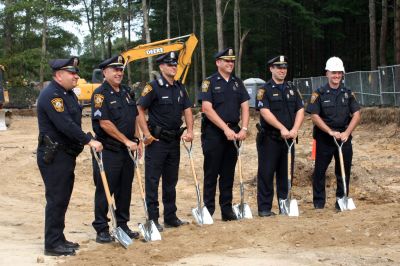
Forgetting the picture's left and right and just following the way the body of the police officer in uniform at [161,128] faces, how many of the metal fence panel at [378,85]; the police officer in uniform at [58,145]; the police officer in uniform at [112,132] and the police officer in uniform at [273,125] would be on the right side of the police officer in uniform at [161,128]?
2

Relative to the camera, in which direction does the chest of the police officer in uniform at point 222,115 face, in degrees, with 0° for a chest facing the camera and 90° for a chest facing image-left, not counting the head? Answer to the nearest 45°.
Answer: approximately 315°

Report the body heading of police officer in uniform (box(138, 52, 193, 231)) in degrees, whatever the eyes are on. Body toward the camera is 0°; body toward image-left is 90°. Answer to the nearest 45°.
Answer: approximately 315°

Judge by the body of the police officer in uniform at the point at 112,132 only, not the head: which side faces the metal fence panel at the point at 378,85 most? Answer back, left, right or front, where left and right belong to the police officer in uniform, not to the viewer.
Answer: left

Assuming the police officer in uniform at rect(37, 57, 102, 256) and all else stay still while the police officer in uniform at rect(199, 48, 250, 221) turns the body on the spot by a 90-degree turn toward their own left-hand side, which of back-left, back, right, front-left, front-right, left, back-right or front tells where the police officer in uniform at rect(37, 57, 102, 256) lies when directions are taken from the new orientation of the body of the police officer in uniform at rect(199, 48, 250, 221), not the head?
back

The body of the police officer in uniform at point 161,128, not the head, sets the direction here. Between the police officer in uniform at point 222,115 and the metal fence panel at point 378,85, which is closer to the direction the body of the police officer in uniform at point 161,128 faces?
the police officer in uniform

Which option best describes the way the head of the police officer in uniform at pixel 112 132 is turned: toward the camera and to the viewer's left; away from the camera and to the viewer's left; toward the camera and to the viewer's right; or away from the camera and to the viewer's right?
toward the camera and to the viewer's right

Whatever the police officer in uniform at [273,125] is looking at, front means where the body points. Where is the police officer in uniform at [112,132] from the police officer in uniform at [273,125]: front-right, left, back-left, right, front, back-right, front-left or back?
right

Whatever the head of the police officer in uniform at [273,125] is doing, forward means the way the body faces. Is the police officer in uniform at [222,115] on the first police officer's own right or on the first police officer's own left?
on the first police officer's own right

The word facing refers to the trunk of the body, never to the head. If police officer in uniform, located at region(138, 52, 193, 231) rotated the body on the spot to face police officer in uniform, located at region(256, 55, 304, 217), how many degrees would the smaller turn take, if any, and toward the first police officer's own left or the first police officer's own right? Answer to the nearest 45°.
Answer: approximately 45° to the first police officer's own left

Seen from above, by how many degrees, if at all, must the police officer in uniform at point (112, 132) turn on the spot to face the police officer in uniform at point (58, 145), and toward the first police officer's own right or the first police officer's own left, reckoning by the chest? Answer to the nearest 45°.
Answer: approximately 90° to the first police officer's own right
